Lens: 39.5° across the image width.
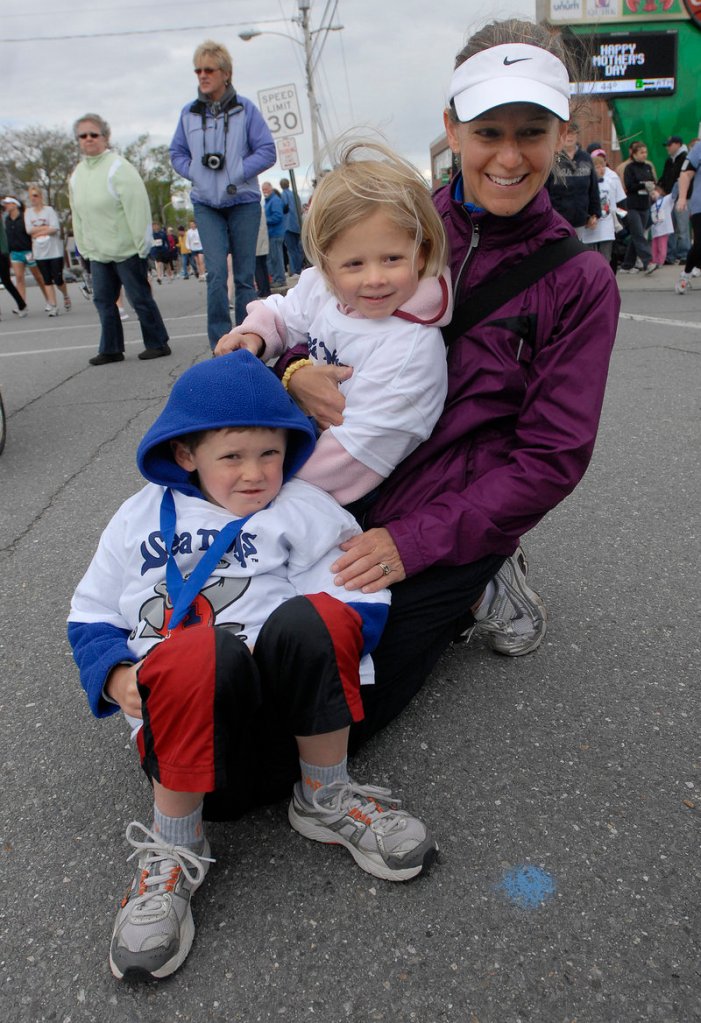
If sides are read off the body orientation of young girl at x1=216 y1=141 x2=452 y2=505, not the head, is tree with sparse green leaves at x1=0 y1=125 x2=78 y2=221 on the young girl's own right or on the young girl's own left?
on the young girl's own right

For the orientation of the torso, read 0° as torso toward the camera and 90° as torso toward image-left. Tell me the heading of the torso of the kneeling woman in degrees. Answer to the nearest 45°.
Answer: approximately 45°

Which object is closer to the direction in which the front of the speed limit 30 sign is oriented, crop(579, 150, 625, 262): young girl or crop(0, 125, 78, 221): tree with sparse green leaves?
the young girl

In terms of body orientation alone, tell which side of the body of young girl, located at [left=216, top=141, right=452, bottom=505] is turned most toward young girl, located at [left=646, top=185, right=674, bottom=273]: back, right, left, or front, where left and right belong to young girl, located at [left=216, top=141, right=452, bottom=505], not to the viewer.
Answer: back

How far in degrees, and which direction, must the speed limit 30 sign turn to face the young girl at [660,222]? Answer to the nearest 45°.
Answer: approximately 45° to its left

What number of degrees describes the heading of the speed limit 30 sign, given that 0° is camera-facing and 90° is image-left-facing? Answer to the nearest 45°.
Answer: approximately 0°

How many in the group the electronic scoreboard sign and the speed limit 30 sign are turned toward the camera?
2

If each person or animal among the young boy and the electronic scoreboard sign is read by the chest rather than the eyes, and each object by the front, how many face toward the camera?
2

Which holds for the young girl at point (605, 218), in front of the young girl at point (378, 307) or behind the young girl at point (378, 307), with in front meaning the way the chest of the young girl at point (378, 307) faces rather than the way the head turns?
behind

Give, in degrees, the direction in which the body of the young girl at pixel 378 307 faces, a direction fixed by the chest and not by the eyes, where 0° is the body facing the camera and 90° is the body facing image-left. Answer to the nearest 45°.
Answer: approximately 45°

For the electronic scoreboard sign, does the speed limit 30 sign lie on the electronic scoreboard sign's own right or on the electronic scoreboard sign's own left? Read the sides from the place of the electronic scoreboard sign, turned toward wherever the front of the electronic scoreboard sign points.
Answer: on the electronic scoreboard sign's own right

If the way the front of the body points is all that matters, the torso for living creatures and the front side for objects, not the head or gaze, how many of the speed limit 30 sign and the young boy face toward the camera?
2

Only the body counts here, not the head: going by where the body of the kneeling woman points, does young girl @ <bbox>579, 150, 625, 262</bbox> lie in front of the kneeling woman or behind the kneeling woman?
behind
